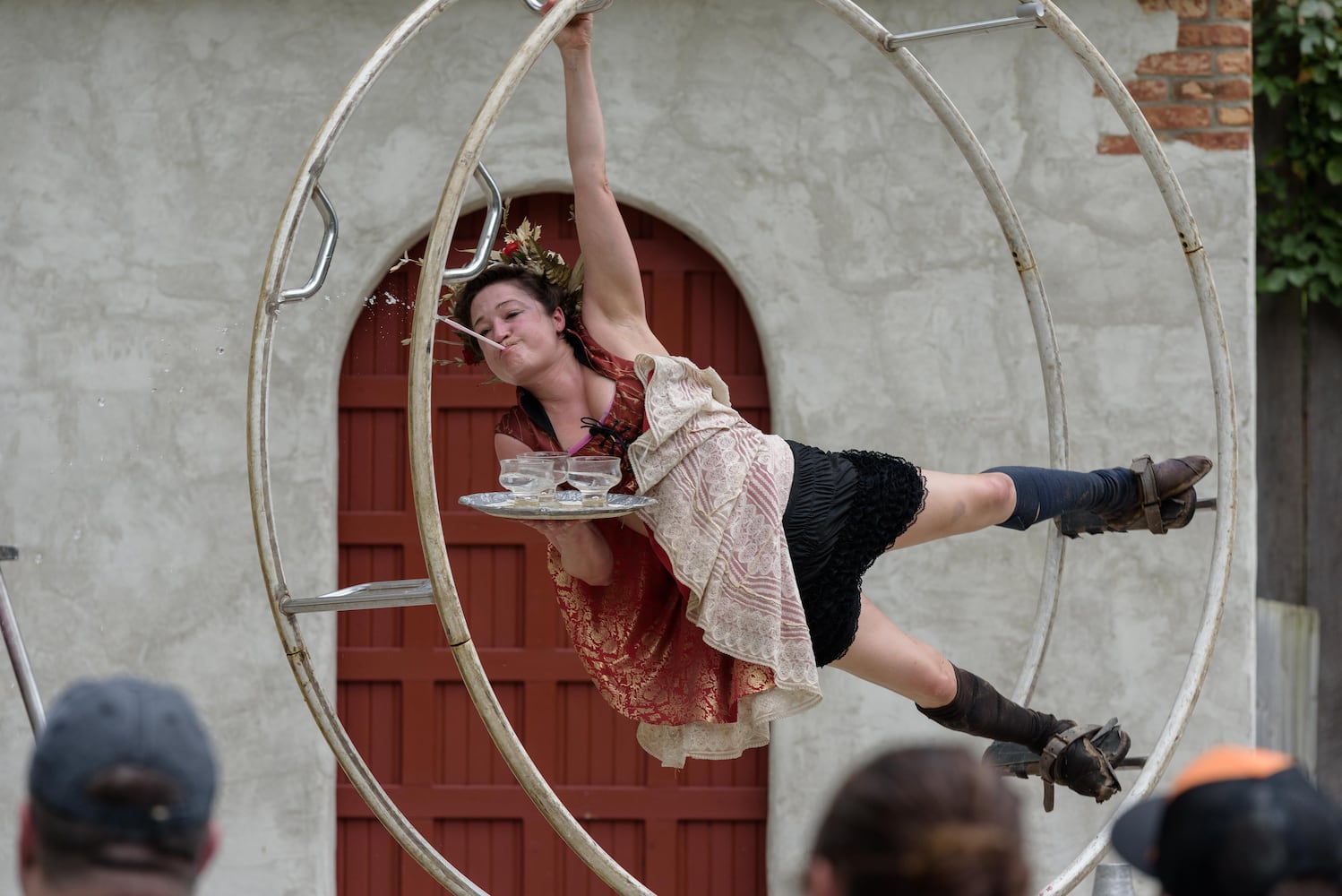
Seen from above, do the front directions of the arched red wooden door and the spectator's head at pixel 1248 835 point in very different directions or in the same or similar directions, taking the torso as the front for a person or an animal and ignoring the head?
very different directions

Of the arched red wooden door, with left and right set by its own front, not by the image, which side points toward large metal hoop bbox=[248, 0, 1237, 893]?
front

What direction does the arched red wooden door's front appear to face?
toward the camera

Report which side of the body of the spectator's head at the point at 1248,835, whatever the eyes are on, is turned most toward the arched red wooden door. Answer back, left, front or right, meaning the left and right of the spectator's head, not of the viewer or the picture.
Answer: front

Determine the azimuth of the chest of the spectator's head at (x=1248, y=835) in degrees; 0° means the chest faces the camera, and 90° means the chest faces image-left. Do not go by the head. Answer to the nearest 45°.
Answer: approximately 135°

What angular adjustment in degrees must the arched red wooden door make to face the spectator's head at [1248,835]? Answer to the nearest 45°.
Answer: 0° — it already faces them

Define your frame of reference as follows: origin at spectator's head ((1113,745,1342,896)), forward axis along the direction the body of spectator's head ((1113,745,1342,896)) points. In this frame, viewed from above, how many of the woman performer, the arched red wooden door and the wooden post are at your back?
0

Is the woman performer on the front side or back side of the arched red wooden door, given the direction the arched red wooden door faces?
on the front side

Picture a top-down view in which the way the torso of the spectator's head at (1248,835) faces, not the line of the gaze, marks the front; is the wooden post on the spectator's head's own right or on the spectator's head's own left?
on the spectator's head's own right

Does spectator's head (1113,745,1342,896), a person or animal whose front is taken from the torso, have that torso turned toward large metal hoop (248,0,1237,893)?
yes

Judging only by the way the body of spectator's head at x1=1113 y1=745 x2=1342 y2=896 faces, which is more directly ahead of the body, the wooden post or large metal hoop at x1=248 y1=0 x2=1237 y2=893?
the large metal hoop

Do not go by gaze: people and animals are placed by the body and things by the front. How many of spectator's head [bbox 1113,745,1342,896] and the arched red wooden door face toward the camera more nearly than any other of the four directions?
1

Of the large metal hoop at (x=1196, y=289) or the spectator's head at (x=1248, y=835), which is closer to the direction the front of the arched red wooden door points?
the spectator's head

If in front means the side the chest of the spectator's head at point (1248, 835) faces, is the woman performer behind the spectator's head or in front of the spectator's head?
in front

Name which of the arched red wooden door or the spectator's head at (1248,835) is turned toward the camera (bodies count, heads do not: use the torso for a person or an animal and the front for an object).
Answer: the arched red wooden door
